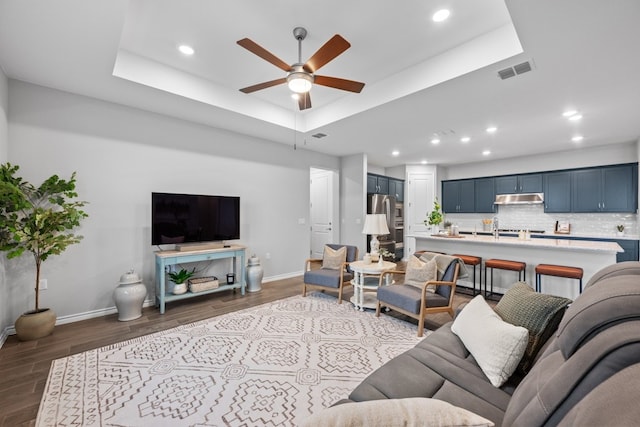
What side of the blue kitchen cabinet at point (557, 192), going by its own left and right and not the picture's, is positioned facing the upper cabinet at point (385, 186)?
right

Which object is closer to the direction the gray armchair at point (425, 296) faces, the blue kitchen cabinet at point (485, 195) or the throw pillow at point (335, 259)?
the throw pillow

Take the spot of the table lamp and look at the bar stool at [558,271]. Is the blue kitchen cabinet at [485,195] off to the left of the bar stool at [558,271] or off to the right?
left

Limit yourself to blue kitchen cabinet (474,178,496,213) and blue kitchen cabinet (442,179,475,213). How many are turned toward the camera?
2

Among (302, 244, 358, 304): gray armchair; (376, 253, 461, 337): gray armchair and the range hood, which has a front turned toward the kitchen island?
the range hood

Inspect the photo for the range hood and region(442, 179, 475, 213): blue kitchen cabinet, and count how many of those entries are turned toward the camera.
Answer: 2

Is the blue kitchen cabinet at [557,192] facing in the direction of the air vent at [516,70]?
yes
